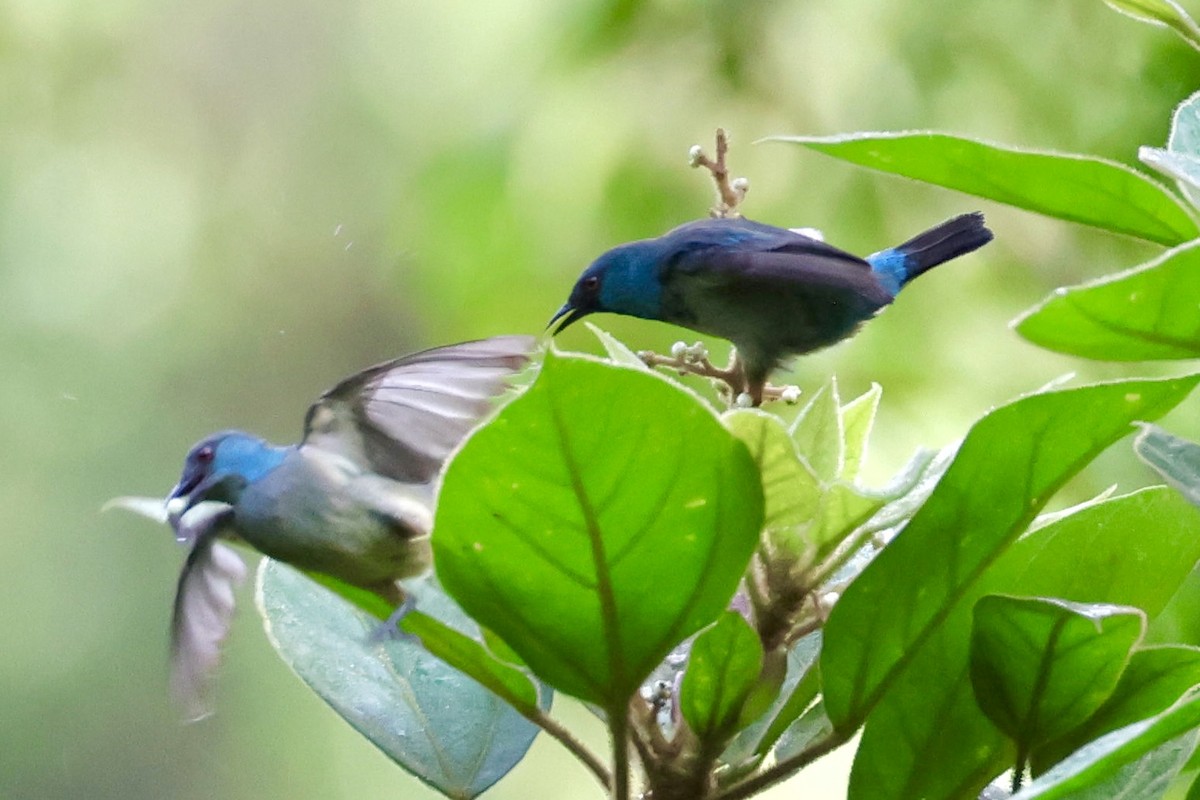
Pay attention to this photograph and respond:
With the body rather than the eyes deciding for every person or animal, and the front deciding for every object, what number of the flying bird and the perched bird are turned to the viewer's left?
2

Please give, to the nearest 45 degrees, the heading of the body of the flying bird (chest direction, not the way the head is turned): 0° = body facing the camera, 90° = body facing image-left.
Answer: approximately 90°

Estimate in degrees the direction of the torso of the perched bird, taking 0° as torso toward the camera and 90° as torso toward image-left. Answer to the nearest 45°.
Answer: approximately 90°
